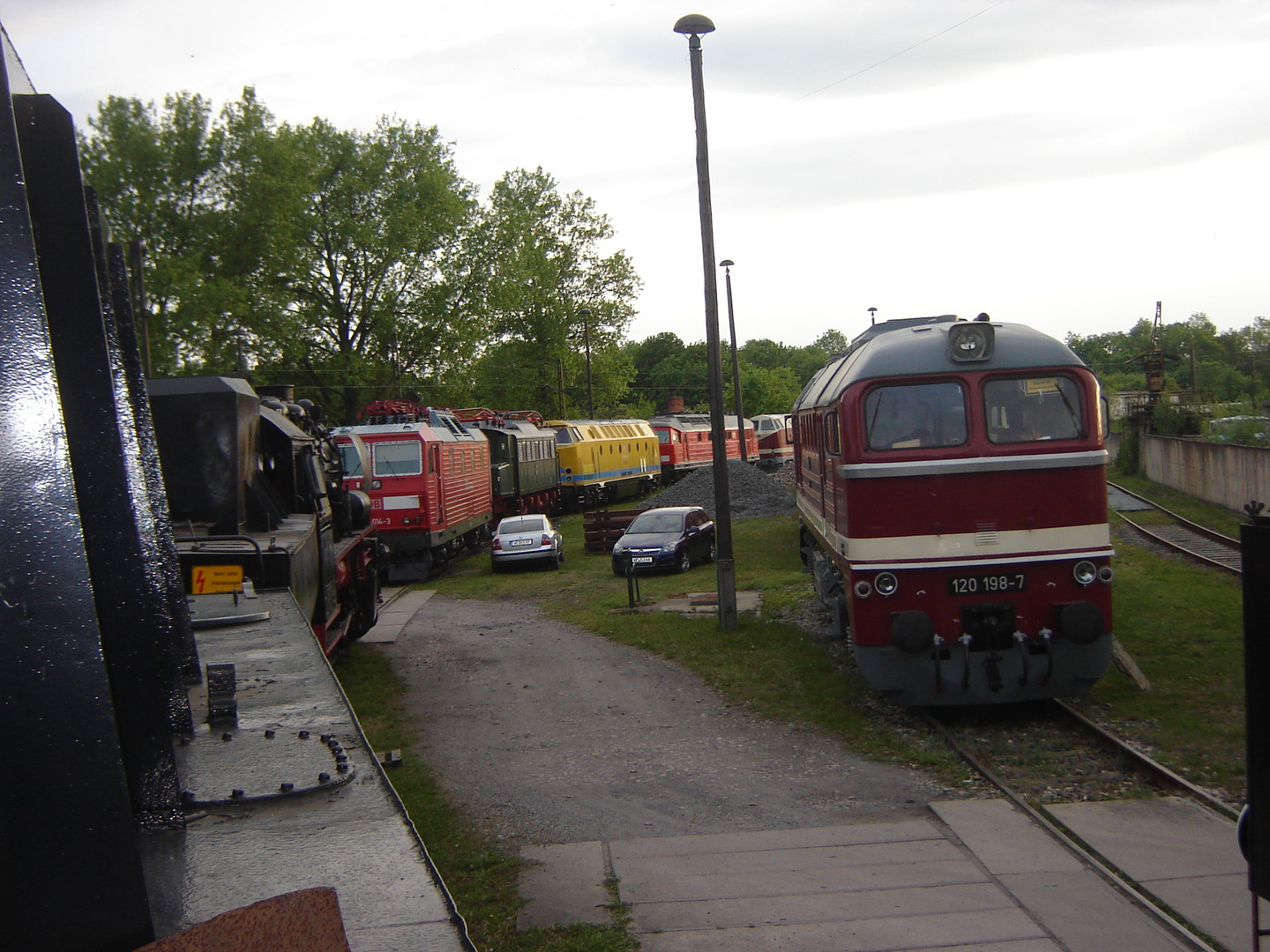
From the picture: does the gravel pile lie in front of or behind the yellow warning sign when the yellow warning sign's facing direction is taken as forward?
behind

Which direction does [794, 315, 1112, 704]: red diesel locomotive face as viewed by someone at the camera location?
facing the viewer

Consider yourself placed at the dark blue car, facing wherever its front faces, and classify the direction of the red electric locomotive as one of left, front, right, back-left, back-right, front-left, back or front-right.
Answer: front-right

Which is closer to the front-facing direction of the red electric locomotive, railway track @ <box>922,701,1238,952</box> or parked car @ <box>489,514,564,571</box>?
the railway track

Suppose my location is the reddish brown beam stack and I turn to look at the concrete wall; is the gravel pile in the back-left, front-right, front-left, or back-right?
front-left

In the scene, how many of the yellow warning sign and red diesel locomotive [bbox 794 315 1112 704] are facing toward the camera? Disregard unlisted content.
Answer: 2

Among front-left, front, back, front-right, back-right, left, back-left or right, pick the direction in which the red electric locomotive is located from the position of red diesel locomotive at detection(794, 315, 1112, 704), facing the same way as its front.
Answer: back-right

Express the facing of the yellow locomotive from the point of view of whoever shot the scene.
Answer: facing the viewer and to the left of the viewer

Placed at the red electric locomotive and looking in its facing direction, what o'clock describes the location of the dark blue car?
The dark blue car is roughly at 8 o'clock from the red electric locomotive.

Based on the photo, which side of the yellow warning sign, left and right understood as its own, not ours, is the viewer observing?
front

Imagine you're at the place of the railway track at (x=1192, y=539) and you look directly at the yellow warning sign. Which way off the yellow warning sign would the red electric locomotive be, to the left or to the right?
right
